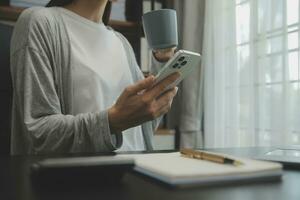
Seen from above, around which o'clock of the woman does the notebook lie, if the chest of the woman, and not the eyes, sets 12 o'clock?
The notebook is roughly at 1 o'clock from the woman.

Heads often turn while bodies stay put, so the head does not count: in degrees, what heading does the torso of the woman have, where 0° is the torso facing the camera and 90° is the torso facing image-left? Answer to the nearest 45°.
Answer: approximately 315°

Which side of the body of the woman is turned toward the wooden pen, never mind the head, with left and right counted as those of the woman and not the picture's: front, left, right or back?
front
